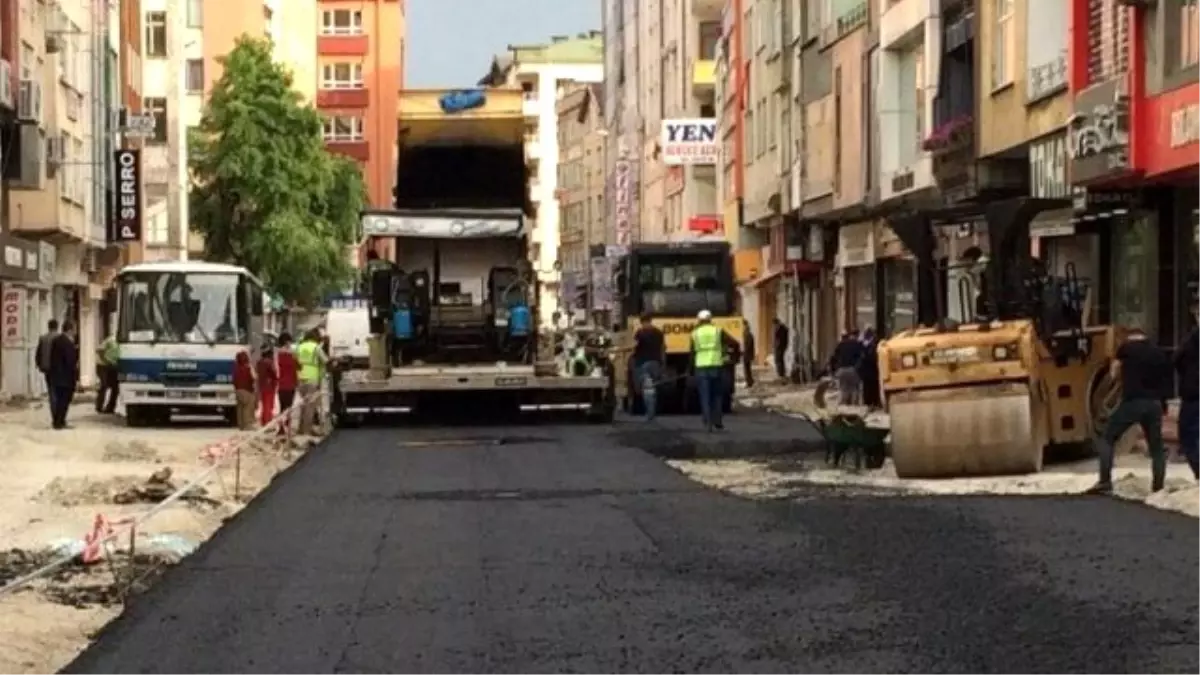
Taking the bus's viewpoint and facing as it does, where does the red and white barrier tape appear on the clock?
The red and white barrier tape is roughly at 12 o'clock from the bus.

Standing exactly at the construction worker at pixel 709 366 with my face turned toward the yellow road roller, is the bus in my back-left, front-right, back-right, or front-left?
back-right

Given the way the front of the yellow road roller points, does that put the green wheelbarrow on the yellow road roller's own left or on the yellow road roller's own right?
on the yellow road roller's own right

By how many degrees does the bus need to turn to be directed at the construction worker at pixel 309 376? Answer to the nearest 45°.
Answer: approximately 45° to its left

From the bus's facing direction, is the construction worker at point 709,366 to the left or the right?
on its left

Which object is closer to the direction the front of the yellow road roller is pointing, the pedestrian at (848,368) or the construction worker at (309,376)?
the construction worker

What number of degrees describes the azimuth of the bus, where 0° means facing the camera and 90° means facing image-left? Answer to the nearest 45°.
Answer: approximately 0°

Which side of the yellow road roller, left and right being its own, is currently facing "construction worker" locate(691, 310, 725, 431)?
right
